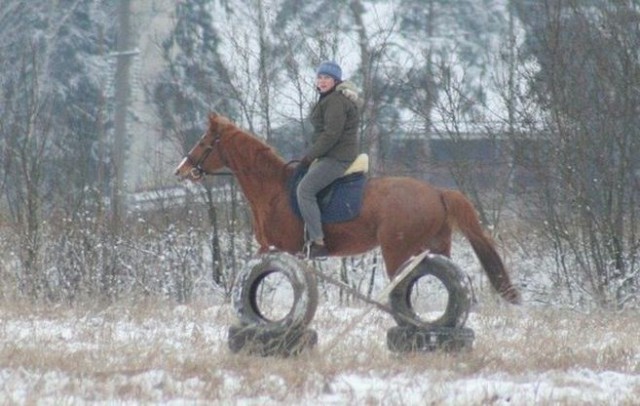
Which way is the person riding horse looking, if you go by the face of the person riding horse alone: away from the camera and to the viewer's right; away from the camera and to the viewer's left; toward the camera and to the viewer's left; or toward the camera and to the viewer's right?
toward the camera and to the viewer's left

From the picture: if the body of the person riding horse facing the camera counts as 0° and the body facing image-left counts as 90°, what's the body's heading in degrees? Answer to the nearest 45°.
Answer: approximately 90°

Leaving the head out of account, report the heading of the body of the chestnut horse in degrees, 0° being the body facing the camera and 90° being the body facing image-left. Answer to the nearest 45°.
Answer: approximately 90°

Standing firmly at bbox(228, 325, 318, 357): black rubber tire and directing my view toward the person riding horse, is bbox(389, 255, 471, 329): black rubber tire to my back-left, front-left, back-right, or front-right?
front-right
